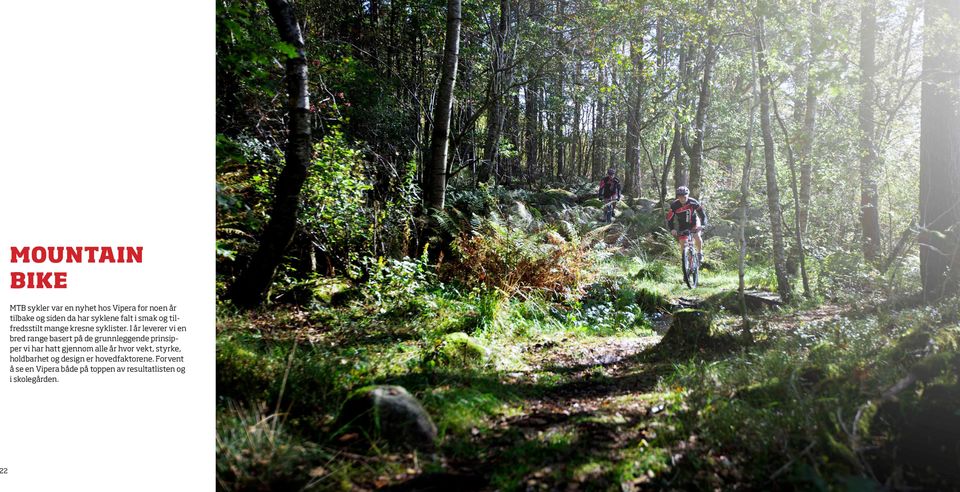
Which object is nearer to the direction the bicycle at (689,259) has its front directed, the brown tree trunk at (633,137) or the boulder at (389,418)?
the boulder

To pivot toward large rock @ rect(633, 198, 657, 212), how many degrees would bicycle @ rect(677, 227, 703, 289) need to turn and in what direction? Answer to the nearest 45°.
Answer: approximately 180°

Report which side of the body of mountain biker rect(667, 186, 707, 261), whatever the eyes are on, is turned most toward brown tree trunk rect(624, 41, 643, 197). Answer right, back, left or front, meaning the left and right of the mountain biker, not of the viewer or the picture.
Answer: back

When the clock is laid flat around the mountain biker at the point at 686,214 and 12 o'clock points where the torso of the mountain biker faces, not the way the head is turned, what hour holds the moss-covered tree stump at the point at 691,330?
The moss-covered tree stump is roughly at 12 o'clock from the mountain biker.

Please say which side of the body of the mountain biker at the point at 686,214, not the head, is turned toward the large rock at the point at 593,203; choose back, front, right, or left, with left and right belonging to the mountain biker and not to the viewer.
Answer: back

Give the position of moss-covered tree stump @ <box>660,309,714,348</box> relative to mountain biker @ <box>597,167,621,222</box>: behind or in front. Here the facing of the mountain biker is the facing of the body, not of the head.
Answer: in front

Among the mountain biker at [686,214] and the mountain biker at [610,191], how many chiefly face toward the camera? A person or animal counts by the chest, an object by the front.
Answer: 2

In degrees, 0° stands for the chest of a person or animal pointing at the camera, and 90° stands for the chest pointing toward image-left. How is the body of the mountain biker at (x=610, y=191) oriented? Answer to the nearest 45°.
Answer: approximately 0°

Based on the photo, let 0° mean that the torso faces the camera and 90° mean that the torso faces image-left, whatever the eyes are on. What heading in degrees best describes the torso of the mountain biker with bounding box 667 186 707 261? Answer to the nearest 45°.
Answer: approximately 0°

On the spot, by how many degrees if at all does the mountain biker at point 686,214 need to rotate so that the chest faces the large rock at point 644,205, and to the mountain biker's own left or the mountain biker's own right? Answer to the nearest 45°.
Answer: approximately 180°
